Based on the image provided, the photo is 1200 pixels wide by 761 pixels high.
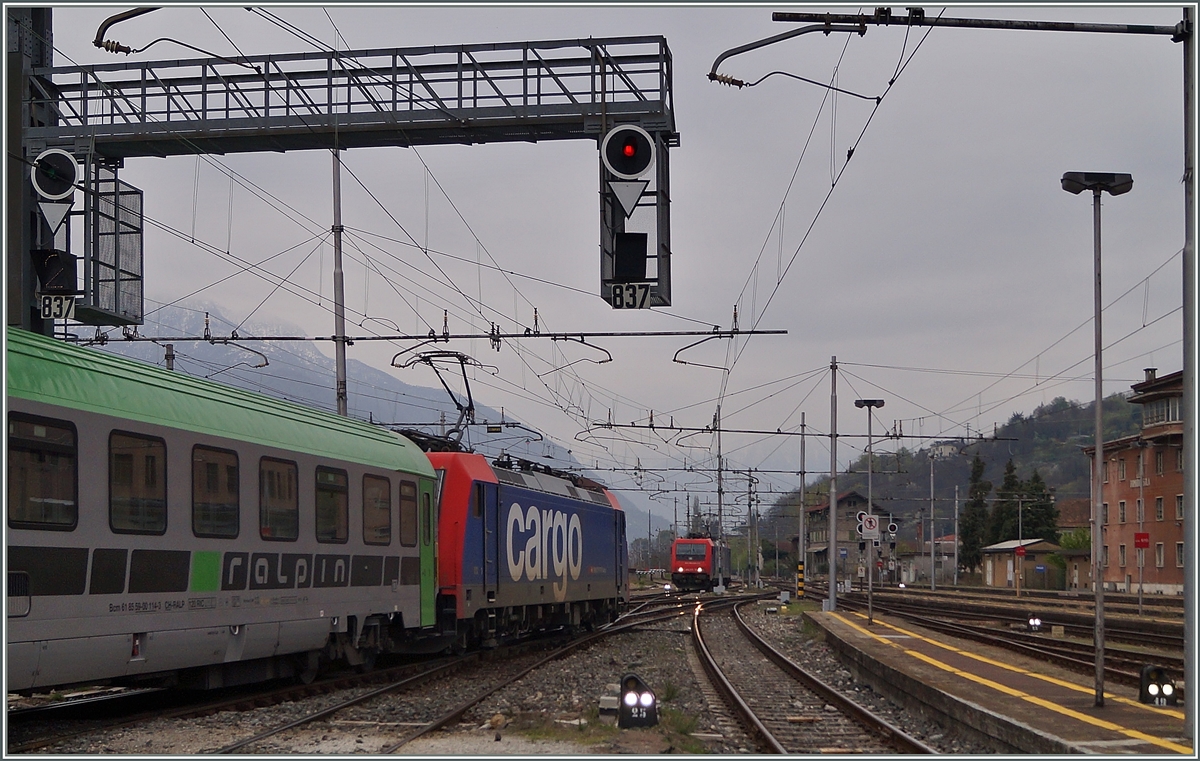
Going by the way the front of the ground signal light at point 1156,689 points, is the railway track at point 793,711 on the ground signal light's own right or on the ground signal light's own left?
on the ground signal light's own right

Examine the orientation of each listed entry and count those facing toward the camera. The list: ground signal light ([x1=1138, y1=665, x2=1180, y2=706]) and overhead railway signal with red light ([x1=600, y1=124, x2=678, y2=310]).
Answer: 2

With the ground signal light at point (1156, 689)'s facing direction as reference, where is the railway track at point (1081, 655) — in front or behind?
behind

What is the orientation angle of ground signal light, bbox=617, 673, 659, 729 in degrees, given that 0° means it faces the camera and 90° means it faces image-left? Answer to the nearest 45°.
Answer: approximately 0°

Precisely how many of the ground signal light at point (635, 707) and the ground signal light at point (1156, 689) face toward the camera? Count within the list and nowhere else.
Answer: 2

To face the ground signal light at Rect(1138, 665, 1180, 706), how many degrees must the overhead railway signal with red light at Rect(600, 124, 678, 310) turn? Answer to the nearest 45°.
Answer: approximately 90° to its left

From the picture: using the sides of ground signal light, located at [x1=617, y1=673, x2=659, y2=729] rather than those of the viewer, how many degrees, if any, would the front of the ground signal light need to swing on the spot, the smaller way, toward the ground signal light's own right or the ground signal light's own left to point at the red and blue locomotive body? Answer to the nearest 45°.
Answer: approximately 180°
